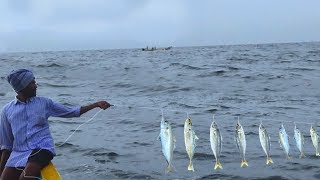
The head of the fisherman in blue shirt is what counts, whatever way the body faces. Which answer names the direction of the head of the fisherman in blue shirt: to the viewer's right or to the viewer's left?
to the viewer's right

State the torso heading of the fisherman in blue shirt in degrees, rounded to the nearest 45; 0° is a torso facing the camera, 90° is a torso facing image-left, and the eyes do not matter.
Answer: approximately 0°
